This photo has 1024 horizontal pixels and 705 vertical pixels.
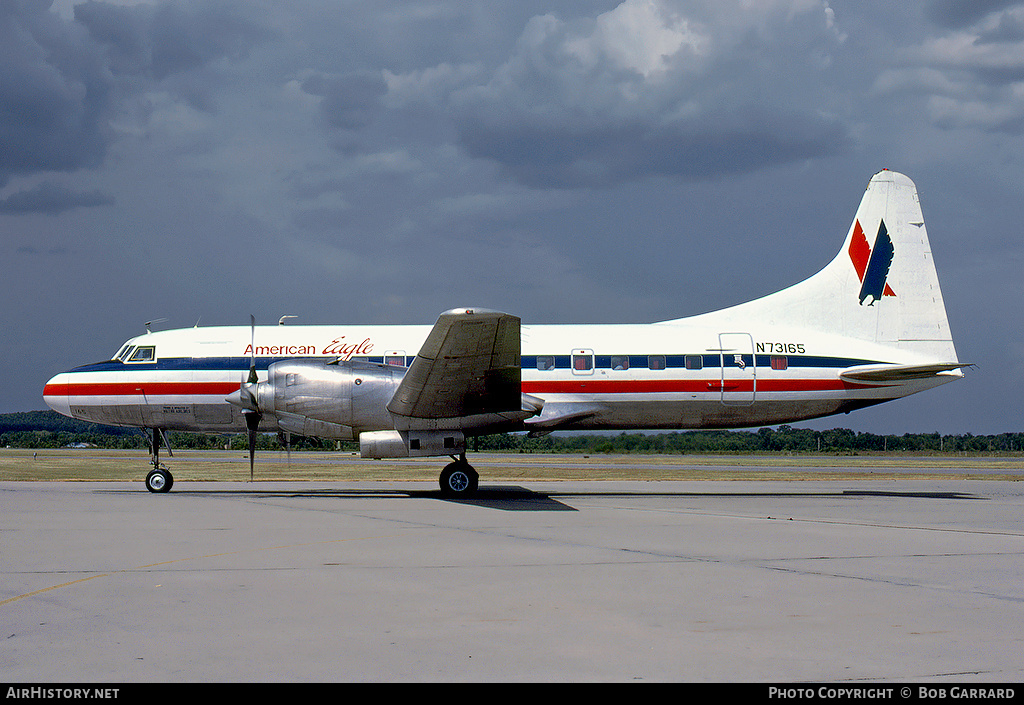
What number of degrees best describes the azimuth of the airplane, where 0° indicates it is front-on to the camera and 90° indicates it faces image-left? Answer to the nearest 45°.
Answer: approximately 90°
